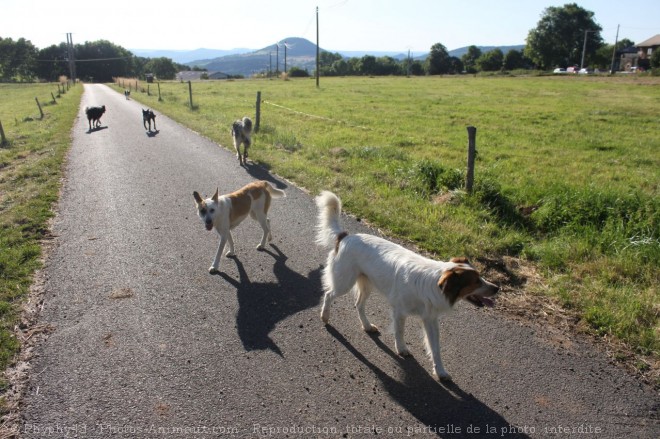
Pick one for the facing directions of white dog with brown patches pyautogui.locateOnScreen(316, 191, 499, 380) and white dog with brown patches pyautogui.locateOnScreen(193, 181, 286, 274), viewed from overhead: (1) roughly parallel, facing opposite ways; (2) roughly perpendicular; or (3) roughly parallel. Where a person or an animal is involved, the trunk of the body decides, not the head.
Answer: roughly perpendicular

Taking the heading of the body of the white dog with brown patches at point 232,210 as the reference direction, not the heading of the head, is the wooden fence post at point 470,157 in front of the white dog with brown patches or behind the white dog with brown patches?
behind

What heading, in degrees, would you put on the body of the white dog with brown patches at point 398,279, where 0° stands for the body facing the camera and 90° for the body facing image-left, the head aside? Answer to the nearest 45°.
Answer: approximately 315°

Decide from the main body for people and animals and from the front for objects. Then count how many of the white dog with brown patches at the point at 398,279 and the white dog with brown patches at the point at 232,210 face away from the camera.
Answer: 0

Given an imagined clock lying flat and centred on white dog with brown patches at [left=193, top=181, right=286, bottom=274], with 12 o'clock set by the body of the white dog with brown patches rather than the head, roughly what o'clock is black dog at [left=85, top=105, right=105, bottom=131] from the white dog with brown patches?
The black dog is roughly at 4 o'clock from the white dog with brown patches.

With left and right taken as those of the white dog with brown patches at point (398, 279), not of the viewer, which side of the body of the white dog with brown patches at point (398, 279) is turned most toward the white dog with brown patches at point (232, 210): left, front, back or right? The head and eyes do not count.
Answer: back

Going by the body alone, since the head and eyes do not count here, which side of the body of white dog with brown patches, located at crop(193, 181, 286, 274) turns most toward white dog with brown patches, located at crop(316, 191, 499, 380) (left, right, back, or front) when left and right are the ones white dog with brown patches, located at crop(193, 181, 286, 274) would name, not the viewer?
left

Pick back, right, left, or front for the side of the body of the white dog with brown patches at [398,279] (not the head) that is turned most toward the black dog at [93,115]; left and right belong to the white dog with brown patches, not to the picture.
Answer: back

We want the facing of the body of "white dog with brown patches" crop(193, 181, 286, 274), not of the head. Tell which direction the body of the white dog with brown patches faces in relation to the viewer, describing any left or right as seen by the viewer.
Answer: facing the viewer and to the left of the viewer
